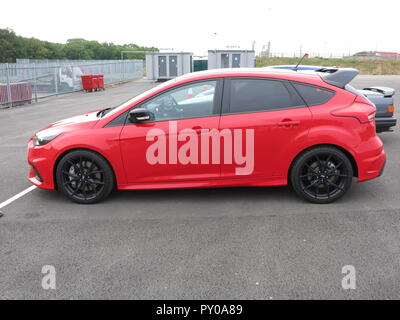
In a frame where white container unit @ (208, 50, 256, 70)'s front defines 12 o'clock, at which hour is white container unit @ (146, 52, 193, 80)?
white container unit @ (146, 52, 193, 80) is roughly at 3 o'clock from white container unit @ (208, 50, 256, 70).

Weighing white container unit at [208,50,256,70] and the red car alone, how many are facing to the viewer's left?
1

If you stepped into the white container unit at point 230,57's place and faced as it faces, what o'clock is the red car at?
The red car is roughly at 12 o'clock from the white container unit.

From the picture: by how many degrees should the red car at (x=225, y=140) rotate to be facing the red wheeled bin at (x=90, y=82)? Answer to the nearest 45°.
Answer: approximately 90° to its right

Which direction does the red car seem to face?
to the viewer's left

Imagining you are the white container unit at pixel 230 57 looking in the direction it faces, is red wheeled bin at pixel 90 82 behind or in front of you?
in front

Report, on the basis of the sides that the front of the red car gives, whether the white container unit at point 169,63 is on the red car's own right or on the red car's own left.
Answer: on the red car's own right

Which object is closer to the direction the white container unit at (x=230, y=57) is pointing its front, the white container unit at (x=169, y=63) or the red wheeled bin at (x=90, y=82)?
the red wheeled bin

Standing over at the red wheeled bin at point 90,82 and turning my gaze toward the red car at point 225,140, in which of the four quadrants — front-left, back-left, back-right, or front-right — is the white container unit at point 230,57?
back-left

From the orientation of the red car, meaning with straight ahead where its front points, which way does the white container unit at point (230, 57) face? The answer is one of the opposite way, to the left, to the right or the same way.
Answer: to the left

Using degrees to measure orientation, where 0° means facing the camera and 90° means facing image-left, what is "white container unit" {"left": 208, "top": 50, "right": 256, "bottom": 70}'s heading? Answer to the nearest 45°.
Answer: approximately 0°

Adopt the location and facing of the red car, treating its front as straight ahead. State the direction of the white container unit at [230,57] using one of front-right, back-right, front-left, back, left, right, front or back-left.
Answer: right
